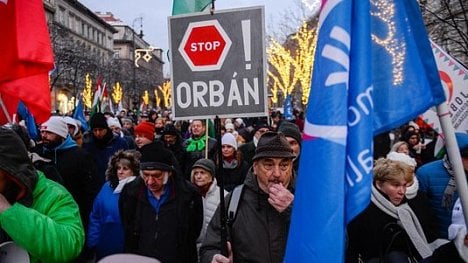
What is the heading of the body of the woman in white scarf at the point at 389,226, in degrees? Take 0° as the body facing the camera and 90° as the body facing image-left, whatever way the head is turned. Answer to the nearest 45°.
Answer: approximately 315°

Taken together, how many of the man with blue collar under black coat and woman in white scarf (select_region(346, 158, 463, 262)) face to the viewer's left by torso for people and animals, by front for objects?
0

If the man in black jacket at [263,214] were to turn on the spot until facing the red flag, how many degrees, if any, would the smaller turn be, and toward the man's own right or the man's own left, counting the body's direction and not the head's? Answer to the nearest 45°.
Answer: approximately 135° to the man's own right

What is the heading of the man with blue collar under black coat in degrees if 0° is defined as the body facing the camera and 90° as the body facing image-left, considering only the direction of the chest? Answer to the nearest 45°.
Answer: approximately 0°

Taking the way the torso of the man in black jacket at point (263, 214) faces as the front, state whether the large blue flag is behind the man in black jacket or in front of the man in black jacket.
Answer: in front

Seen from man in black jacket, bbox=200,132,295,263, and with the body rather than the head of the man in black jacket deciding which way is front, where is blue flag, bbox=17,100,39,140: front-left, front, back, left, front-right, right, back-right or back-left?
back

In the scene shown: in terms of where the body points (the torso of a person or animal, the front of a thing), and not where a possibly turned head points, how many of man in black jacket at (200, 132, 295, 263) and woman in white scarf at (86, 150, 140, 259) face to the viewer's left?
0

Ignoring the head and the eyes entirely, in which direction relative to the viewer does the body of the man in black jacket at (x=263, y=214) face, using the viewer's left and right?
facing the viewer and to the right of the viewer

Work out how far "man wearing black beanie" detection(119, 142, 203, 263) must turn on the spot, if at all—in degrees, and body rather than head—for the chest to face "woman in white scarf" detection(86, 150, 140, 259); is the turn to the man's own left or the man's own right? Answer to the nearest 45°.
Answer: approximately 135° to the man's own right
